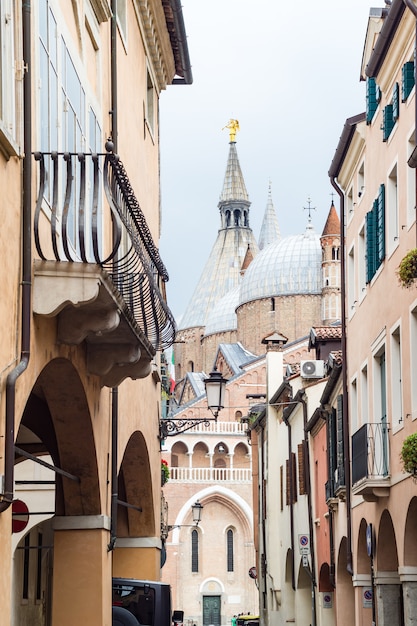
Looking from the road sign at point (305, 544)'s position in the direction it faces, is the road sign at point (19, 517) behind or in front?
in front

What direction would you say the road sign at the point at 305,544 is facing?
toward the camera

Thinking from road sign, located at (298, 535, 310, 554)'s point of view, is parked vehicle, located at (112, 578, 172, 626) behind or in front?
in front
